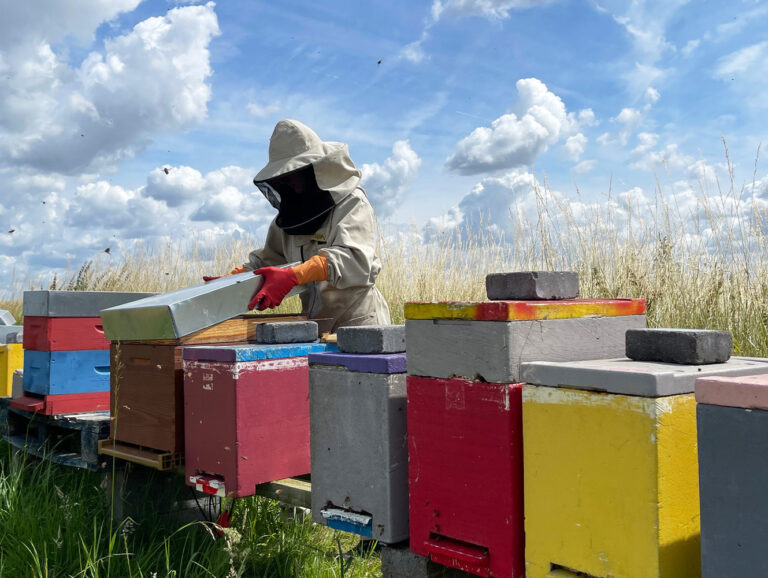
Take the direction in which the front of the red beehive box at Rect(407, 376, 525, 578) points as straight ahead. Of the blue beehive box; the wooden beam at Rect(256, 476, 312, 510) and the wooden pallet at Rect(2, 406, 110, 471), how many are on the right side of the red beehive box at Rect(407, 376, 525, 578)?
3

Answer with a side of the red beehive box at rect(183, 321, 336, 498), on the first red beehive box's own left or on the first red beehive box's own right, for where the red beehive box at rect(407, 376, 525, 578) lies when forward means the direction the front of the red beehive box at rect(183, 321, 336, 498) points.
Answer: on the first red beehive box's own left

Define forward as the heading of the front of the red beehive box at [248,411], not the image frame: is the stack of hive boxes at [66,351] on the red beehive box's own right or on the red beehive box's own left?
on the red beehive box's own right

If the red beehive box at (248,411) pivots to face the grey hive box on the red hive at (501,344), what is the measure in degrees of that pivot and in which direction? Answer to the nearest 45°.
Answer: approximately 90° to its left

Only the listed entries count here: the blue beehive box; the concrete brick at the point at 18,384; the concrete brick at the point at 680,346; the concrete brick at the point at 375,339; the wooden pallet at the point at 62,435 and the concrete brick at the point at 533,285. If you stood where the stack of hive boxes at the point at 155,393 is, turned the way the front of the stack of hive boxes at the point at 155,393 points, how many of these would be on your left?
3

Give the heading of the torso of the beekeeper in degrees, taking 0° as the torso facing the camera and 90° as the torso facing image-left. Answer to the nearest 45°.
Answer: approximately 45°

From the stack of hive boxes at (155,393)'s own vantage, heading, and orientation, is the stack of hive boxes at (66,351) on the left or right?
on its right

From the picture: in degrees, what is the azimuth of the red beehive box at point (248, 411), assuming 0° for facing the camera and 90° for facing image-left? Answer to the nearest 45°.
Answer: approximately 45°

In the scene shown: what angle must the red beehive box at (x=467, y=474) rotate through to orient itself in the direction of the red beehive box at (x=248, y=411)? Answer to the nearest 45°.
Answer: approximately 90° to its right

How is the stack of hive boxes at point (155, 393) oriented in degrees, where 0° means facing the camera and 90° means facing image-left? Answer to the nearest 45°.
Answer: approximately 45°

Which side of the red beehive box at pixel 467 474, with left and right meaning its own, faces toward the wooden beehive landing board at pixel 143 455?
right

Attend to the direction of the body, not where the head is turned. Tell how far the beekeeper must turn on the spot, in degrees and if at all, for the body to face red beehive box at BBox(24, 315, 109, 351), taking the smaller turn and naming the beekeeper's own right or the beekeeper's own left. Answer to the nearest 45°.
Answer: approximately 45° to the beekeeper's own right
